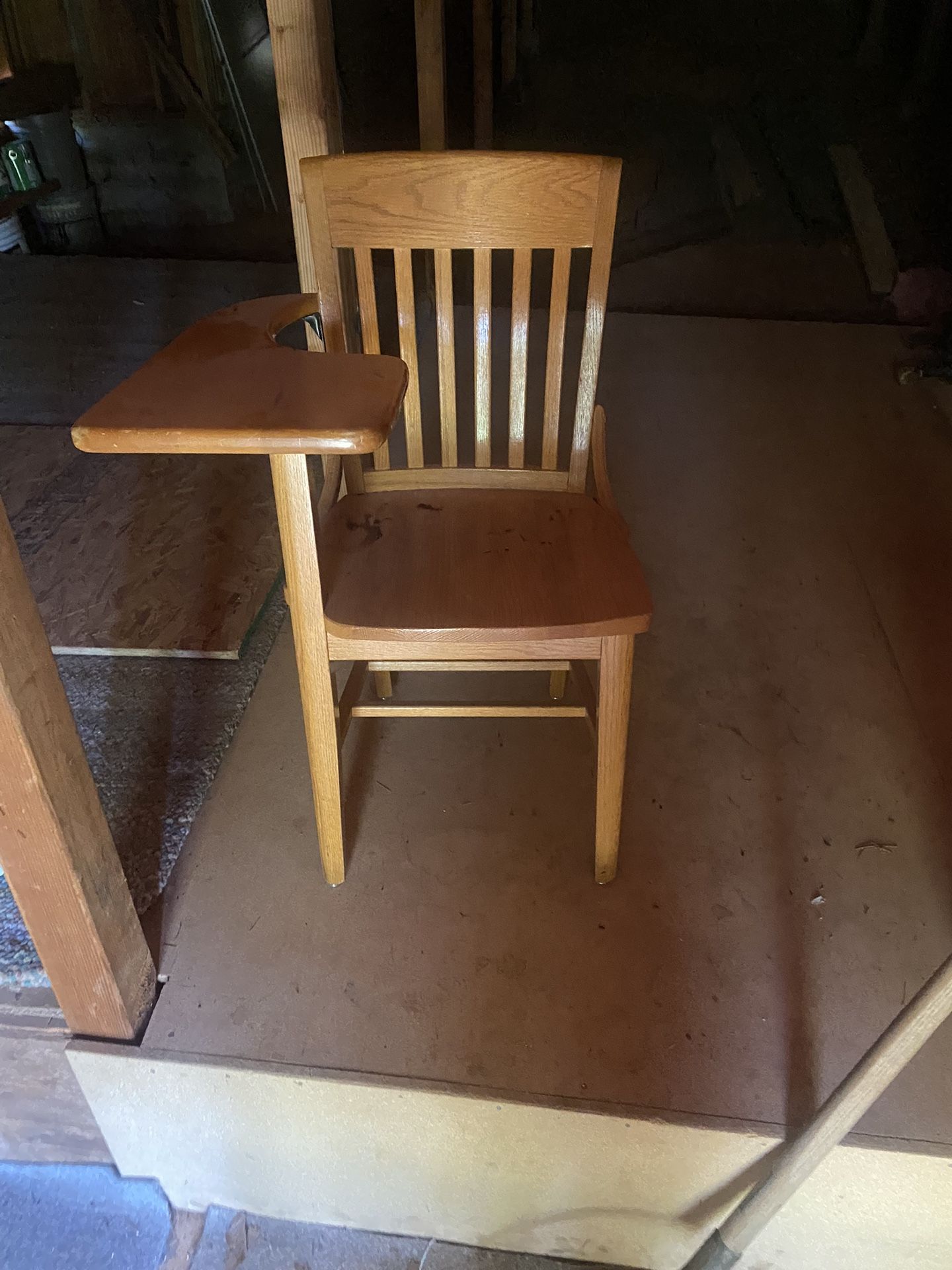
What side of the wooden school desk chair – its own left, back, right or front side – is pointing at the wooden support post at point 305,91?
back

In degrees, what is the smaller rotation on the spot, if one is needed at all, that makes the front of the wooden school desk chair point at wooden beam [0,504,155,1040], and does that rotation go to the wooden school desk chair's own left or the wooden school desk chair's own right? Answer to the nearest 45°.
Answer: approximately 45° to the wooden school desk chair's own right

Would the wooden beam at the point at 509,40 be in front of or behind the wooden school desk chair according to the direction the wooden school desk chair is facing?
behind

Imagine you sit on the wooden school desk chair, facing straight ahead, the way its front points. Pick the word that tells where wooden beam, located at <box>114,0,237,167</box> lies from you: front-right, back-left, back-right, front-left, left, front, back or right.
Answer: back

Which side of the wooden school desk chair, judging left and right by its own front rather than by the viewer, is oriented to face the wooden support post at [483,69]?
back

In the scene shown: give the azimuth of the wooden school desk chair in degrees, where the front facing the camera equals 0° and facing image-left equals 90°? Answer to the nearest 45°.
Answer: approximately 0°

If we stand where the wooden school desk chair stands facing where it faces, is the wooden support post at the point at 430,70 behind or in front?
behind
